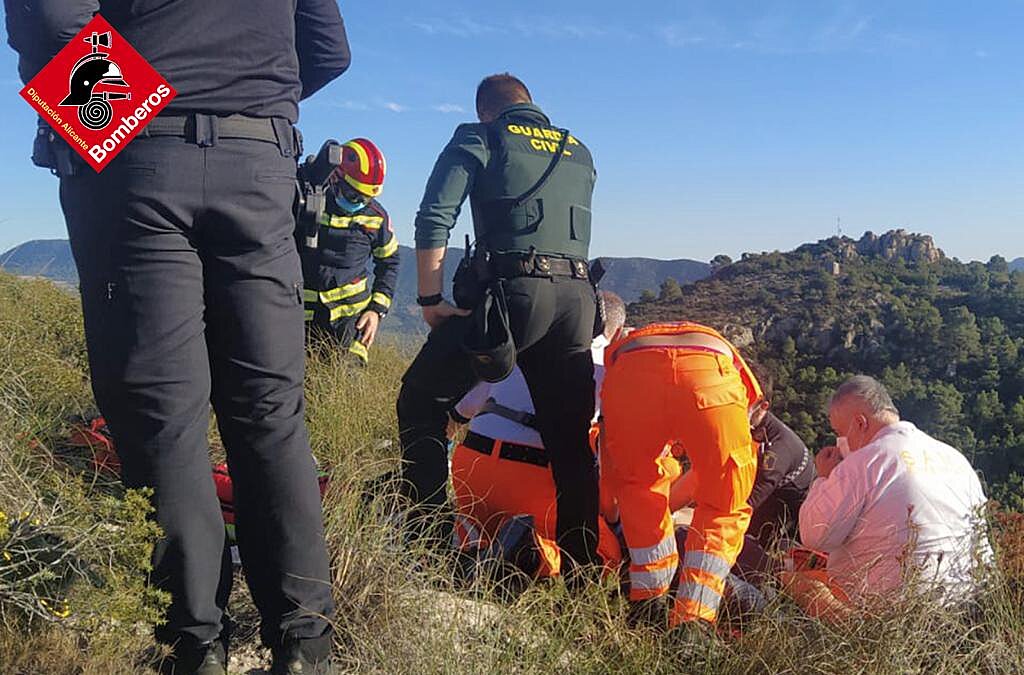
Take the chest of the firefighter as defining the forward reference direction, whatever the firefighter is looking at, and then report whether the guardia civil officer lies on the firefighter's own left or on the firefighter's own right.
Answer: on the firefighter's own left

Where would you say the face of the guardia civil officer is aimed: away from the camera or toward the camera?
away from the camera

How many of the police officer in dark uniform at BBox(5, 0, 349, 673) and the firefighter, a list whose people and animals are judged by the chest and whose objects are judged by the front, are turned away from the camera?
1

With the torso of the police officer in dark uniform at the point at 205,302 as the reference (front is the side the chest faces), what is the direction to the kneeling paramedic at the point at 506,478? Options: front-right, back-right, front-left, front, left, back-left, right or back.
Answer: front-right

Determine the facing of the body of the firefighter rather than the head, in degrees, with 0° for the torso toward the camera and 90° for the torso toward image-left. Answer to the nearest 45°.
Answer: approximately 45°

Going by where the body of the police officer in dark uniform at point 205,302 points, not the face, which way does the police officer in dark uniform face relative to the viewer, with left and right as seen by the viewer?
facing away from the viewer

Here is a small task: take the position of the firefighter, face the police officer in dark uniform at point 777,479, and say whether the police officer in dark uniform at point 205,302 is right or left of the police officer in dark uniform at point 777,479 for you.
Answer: right

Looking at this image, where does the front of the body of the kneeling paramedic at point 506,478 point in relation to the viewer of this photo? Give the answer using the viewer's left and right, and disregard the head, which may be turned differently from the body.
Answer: facing away from the viewer and to the right of the viewer

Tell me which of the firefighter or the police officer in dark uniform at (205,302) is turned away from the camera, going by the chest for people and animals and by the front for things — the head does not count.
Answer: the police officer in dark uniform

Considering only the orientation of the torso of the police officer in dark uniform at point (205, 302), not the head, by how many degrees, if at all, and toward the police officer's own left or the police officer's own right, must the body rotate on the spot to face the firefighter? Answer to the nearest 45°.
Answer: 0° — they already face them

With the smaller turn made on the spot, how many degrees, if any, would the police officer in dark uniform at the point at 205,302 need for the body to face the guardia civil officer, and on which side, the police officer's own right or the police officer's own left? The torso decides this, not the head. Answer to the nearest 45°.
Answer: approximately 45° to the police officer's own right
